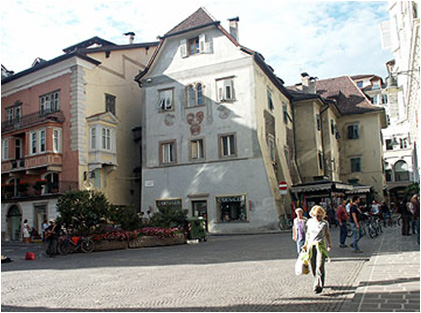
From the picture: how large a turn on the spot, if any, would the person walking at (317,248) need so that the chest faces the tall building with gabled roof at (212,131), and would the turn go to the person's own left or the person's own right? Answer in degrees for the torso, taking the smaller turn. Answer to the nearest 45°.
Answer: approximately 180°

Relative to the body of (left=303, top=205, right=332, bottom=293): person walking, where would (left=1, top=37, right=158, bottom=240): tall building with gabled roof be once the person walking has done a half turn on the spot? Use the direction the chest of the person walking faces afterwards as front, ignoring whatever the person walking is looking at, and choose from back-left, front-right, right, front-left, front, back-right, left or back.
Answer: front-left

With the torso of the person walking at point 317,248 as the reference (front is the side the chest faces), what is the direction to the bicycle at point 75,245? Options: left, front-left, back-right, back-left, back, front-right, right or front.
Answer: back-right

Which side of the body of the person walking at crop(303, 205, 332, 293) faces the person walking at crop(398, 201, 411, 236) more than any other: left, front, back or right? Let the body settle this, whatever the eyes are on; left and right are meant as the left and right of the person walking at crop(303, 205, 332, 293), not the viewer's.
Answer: back

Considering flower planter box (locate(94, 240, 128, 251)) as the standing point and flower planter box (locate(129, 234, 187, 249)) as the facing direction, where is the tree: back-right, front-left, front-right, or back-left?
back-left

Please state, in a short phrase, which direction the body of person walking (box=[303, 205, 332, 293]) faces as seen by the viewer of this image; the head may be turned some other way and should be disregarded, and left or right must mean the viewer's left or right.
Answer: facing the viewer

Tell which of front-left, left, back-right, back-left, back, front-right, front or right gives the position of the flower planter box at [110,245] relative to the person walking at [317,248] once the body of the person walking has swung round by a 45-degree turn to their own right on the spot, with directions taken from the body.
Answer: right

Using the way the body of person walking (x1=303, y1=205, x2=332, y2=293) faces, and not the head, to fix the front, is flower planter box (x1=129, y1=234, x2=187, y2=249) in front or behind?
behind

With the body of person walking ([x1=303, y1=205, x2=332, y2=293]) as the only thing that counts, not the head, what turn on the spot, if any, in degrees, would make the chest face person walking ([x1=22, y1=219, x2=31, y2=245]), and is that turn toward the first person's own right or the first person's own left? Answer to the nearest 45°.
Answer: approximately 135° to the first person's own right

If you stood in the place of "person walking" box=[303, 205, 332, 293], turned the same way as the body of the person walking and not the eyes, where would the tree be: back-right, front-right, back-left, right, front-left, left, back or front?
back-right
